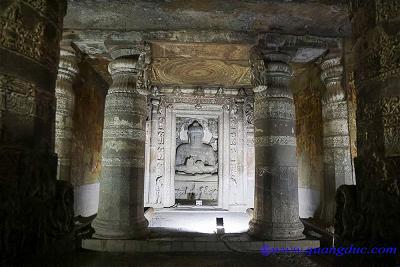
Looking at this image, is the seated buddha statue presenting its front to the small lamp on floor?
yes

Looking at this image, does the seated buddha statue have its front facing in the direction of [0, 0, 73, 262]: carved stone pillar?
yes

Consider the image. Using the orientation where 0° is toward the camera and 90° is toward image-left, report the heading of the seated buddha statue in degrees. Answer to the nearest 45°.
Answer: approximately 0°

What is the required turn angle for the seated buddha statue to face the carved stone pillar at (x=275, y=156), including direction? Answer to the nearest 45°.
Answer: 0° — it already faces it

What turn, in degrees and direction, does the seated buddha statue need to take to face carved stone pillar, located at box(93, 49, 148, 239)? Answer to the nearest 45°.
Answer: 0° — it already faces it

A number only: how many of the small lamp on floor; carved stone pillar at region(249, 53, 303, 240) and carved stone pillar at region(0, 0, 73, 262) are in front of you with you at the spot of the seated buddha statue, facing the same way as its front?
3
